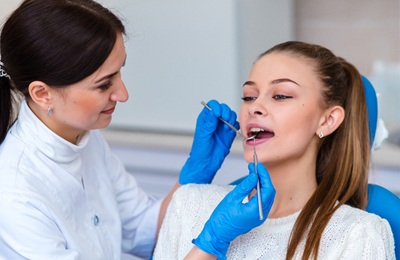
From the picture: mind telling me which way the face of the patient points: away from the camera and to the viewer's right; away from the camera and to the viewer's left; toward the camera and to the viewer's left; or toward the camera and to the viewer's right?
toward the camera and to the viewer's left

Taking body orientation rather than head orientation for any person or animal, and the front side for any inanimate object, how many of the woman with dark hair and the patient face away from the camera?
0

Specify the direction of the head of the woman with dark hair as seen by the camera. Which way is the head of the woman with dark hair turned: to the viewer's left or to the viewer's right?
to the viewer's right

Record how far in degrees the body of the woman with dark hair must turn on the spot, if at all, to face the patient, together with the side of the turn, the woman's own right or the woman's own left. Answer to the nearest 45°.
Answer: approximately 45° to the woman's own left

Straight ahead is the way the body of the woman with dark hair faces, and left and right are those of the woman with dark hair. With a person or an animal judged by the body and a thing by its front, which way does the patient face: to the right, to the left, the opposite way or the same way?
to the right

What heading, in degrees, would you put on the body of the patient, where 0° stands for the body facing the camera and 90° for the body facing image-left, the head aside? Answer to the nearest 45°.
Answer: approximately 45°

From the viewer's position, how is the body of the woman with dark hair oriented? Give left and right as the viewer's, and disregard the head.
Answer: facing the viewer and to the right of the viewer

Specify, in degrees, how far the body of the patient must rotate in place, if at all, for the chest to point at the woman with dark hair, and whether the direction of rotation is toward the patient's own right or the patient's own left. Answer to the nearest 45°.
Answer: approximately 45° to the patient's own right
